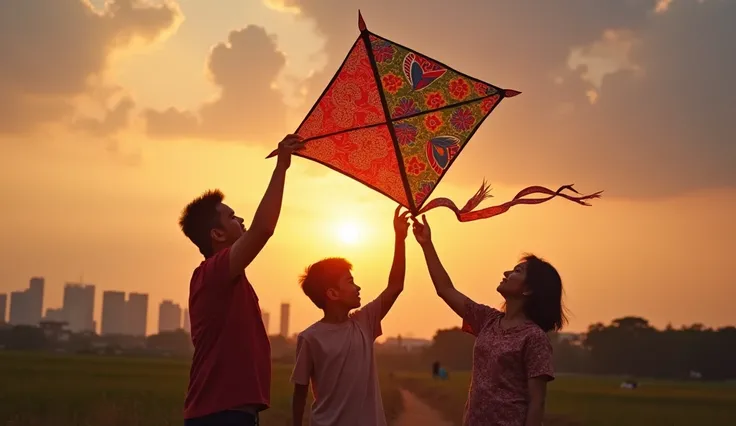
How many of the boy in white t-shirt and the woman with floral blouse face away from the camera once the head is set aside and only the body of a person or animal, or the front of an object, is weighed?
0

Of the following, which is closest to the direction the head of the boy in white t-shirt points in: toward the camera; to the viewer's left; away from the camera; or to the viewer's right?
to the viewer's right

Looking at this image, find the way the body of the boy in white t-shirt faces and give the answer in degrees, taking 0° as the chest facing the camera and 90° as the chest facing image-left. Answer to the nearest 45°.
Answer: approximately 315°

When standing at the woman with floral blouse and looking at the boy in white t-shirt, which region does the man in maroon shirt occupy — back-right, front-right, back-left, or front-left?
front-left

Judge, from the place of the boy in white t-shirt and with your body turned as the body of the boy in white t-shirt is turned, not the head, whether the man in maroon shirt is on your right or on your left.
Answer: on your right

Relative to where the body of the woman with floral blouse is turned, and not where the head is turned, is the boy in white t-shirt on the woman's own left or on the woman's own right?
on the woman's own right

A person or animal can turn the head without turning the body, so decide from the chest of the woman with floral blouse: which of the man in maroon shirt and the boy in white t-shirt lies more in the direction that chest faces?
the man in maroon shirt

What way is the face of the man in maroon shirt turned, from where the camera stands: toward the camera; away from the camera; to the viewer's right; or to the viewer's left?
to the viewer's right

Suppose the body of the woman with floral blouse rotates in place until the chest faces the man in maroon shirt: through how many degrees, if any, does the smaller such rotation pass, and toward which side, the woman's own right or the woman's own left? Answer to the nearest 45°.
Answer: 0° — they already face them

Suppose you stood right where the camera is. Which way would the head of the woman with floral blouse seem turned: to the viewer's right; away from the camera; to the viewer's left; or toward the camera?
to the viewer's left

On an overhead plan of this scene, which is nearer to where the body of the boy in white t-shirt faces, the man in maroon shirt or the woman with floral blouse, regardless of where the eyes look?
the woman with floral blouse

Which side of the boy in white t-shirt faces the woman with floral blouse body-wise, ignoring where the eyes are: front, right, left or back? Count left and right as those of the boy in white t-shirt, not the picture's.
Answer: front
